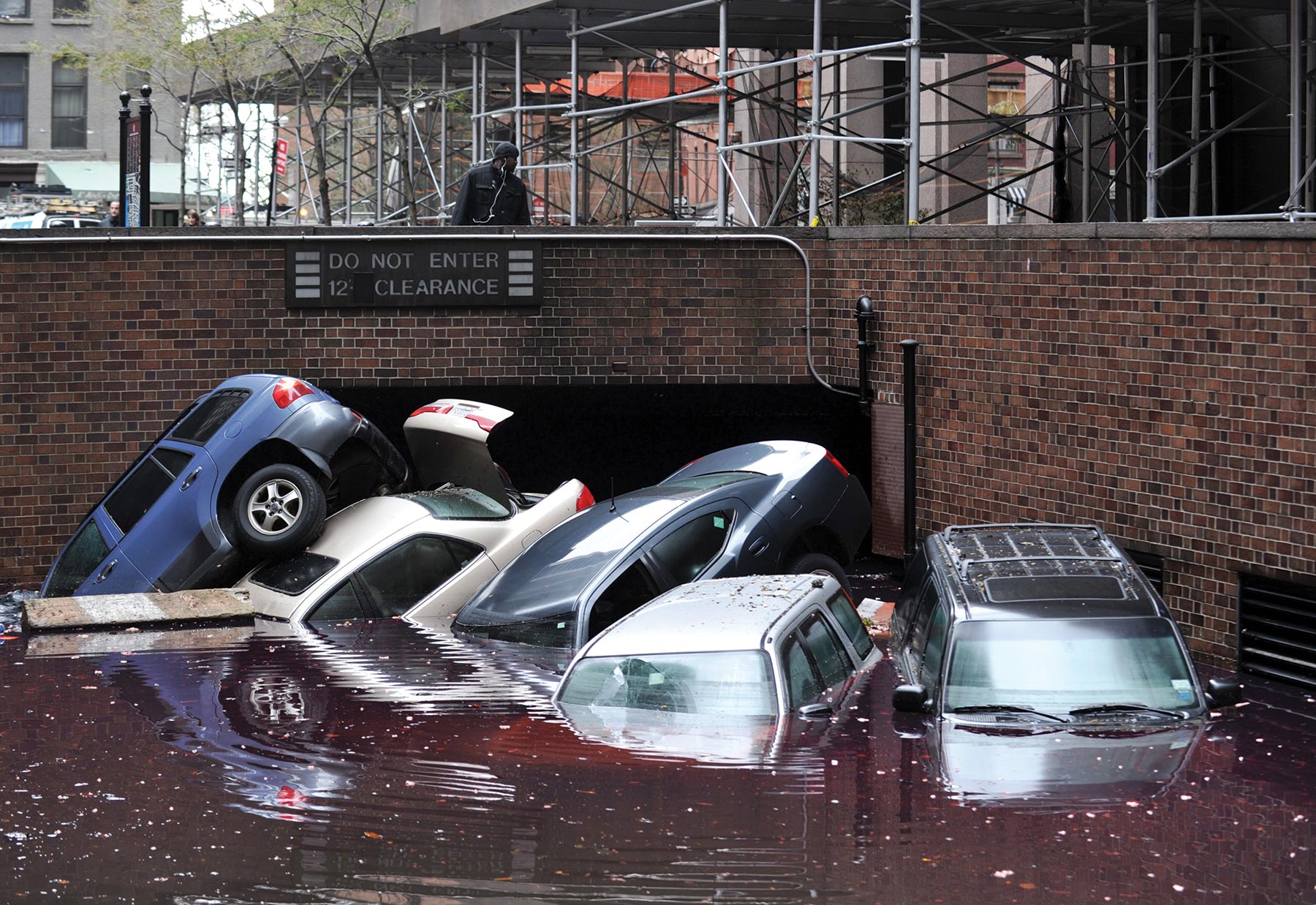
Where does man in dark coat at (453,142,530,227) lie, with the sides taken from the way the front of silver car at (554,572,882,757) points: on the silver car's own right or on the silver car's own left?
on the silver car's own right

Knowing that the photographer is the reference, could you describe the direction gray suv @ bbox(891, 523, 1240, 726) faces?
facing the viewer

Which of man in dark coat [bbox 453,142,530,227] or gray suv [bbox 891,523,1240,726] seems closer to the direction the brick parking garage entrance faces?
the gray suv

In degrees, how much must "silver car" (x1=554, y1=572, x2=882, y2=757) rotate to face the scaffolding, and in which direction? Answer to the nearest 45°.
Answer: approximately 135° to its right

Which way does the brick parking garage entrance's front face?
toward the camera

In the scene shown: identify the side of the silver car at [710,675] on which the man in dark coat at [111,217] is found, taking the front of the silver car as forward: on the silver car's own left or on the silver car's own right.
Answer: on the silver car's own right

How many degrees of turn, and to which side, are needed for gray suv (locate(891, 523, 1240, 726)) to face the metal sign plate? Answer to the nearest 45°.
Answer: approximately 135° to its right

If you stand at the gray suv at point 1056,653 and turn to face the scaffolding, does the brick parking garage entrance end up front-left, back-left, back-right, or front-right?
front-left

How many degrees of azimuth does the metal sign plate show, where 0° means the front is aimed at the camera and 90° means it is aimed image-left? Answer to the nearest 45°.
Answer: approximately 0°

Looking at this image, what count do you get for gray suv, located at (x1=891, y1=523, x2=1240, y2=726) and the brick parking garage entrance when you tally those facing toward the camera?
2
